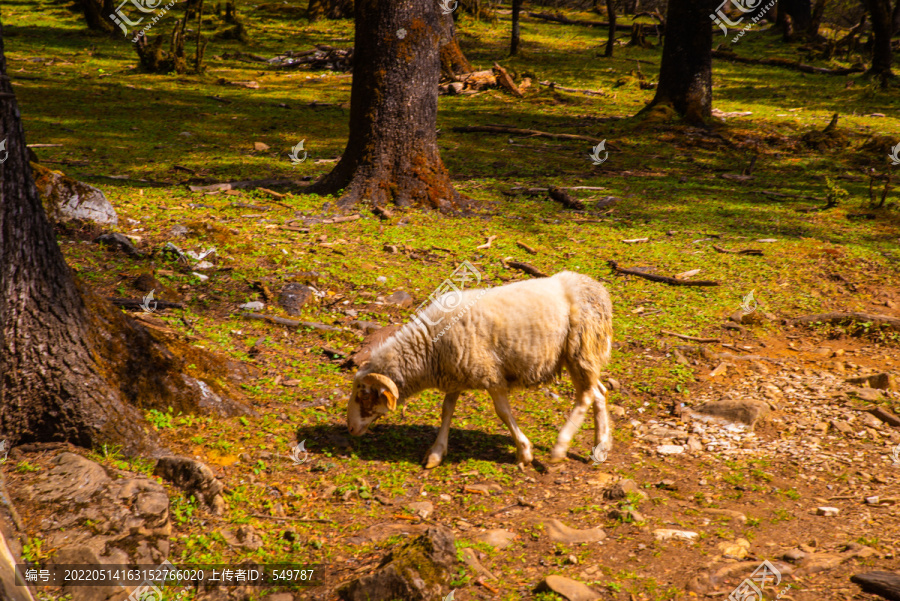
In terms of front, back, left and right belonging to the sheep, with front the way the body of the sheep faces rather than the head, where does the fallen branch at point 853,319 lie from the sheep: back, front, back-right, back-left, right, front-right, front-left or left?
back-right

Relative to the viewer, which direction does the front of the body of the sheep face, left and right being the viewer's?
facing to the left of the viewer

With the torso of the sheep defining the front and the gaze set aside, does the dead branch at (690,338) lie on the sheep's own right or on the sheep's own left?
on the sheep's own right

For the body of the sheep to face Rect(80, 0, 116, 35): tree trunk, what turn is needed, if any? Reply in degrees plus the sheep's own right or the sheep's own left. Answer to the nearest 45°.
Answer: approximately 45° to the sheep's own right

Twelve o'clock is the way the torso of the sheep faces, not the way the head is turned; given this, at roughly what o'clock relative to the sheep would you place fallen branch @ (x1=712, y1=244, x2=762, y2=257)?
The fallen branch is roughly at 4 o'clock from the sheep.

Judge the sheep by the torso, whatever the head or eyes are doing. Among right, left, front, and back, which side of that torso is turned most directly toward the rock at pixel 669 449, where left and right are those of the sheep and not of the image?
back

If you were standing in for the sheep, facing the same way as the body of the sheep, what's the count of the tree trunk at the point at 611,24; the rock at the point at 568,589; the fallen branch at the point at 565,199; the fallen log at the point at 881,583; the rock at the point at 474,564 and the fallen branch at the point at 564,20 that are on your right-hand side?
3

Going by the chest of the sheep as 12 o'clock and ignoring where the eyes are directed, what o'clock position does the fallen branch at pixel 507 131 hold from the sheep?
The fallen branch is roughly at 3 o'clock from the sheep.

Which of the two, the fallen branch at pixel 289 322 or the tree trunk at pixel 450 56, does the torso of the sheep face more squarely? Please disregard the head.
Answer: the fallen branch

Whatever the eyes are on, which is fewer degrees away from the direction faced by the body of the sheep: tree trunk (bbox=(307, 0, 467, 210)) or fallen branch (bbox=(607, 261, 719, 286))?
the tree trunk

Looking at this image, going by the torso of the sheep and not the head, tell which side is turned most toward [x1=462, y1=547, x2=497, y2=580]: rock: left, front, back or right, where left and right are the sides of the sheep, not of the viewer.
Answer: left

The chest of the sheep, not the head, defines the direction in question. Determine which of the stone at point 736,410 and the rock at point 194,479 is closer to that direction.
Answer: the rock
